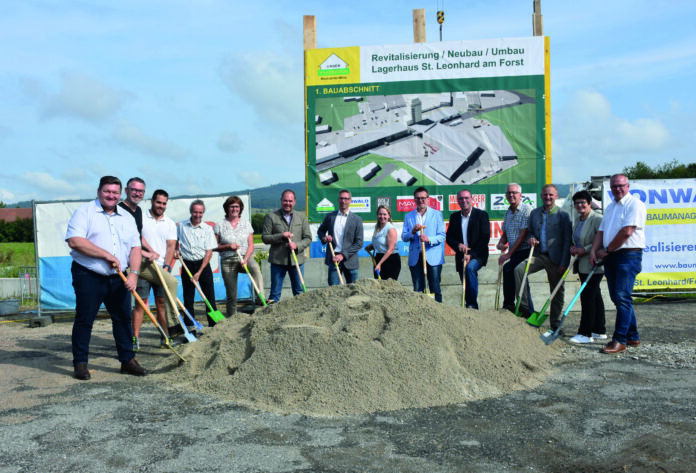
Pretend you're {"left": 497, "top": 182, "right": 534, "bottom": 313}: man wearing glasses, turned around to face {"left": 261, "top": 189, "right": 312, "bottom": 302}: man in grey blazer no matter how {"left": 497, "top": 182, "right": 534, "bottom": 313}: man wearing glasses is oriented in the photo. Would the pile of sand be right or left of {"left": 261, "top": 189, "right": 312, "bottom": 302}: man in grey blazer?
left

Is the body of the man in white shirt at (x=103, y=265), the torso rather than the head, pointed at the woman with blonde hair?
no

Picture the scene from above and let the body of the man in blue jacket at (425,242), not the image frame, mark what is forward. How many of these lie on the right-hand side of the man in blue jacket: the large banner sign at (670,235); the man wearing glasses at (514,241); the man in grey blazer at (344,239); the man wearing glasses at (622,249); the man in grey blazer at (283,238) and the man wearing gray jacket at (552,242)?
2

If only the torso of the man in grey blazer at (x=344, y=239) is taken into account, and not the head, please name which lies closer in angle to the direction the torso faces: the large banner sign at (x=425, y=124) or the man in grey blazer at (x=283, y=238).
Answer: the man in grey blazer

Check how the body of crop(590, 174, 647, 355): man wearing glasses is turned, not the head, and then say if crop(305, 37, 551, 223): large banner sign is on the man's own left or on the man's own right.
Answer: on the man's own right

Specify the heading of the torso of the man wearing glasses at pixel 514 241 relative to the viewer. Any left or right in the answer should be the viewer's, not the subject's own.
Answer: facing the viewer and to the left of the viewer

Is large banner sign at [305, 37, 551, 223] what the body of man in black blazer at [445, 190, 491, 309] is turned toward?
no

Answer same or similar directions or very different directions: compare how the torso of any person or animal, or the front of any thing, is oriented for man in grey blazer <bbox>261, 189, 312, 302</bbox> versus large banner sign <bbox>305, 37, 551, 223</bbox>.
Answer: same or similar directions

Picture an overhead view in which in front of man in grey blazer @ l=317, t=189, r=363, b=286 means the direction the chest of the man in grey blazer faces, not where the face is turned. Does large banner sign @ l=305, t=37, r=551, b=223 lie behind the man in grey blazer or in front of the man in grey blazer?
behind

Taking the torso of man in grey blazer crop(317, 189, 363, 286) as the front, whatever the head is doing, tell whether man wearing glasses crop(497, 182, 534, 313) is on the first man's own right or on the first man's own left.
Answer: on the first man's own left

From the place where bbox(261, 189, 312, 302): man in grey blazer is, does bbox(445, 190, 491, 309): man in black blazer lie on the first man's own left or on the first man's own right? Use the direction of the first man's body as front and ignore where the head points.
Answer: on the first man's own left

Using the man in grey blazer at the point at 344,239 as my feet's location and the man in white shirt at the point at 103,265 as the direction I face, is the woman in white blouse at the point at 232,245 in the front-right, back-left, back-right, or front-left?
front-right

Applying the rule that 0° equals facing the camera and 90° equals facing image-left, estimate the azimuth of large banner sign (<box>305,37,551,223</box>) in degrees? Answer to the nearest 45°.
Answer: approximately 0°

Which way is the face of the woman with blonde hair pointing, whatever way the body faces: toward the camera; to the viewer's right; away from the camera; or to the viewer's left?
toward the camera

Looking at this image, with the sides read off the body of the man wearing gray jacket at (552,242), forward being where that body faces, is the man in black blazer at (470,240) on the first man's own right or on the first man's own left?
on the first man's own right

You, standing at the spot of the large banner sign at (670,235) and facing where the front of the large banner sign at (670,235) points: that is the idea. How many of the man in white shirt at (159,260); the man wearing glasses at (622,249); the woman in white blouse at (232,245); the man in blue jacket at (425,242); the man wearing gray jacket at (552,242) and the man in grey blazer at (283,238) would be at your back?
0

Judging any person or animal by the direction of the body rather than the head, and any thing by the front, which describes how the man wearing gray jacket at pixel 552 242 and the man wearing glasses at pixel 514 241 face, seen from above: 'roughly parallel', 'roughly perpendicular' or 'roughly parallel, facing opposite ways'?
roughly parallel

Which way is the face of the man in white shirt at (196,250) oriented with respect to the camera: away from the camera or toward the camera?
toward the camera

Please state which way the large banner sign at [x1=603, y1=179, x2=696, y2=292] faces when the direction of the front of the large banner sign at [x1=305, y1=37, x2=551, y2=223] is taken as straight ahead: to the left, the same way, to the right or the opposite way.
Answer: the same way

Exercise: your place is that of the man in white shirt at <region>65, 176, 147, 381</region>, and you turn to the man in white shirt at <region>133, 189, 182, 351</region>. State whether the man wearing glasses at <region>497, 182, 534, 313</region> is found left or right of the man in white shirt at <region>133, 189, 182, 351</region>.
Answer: right

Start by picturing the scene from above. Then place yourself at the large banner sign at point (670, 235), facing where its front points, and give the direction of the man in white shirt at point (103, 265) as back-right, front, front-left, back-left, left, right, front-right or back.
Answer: front-right

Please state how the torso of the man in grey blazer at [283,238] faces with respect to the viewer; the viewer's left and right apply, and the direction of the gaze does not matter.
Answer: facing the viewer

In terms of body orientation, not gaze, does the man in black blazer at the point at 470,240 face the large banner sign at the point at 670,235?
no
